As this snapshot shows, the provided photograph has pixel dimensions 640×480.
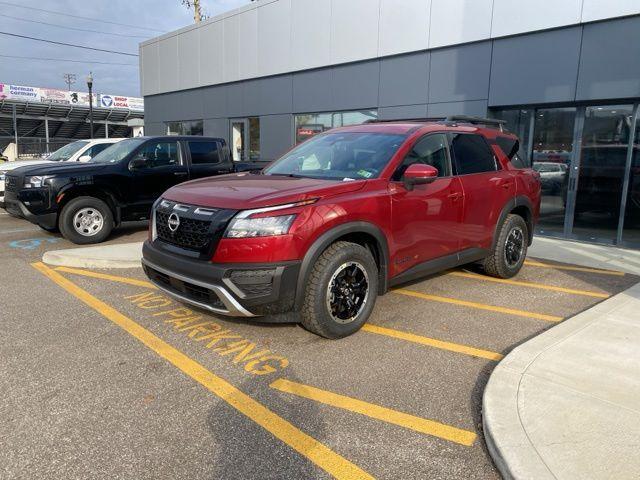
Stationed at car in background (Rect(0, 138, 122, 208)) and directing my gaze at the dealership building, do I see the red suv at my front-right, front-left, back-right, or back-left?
front-right

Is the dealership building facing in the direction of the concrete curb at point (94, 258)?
yes

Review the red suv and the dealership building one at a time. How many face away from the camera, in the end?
0

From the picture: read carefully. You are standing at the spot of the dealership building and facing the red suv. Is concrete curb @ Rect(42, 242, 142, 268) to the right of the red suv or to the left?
right

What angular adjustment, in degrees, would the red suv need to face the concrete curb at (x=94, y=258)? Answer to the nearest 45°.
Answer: approximately 90° to its right

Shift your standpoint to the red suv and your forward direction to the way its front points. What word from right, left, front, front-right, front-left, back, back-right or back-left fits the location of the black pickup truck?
right

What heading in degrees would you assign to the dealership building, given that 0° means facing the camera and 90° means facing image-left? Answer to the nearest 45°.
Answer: approximately 45°

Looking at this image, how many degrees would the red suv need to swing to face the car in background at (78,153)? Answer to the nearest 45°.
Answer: approximately 90° to its right

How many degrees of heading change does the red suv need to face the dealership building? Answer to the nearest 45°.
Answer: approximately 180°

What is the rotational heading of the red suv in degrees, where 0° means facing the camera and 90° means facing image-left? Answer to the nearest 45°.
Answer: approximately 45°

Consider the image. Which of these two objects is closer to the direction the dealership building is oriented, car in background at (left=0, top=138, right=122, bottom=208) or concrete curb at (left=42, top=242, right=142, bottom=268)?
the concrete curb
